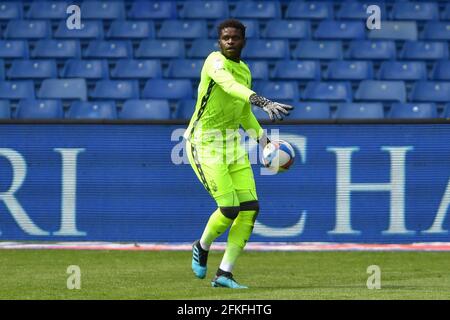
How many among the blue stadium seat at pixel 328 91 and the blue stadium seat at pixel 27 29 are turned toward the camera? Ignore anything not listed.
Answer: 2

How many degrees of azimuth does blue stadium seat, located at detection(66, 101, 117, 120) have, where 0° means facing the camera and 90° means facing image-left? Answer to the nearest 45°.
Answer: approximately 0°

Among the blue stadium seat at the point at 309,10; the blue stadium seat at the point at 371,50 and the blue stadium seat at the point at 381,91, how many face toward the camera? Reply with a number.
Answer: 3

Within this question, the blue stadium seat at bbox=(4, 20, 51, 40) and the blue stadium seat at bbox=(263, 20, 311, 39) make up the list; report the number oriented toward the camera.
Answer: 2

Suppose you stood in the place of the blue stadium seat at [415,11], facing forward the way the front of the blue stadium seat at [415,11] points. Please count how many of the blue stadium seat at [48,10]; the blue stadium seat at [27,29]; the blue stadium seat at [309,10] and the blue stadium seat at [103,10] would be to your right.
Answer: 4

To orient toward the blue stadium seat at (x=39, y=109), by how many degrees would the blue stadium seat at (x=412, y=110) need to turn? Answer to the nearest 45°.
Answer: approximately 90° to its right

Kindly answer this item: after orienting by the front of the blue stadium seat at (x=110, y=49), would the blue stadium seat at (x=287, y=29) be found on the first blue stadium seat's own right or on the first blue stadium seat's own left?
on the first blue stadium seat's own left

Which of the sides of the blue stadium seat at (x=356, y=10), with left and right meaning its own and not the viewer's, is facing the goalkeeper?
front

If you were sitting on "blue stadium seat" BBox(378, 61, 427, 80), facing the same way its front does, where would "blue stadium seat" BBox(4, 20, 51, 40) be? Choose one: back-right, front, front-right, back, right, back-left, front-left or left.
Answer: right

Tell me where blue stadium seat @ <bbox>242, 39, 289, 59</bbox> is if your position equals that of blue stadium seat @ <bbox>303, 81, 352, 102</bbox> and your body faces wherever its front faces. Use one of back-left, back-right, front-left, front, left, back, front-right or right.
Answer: back-right
